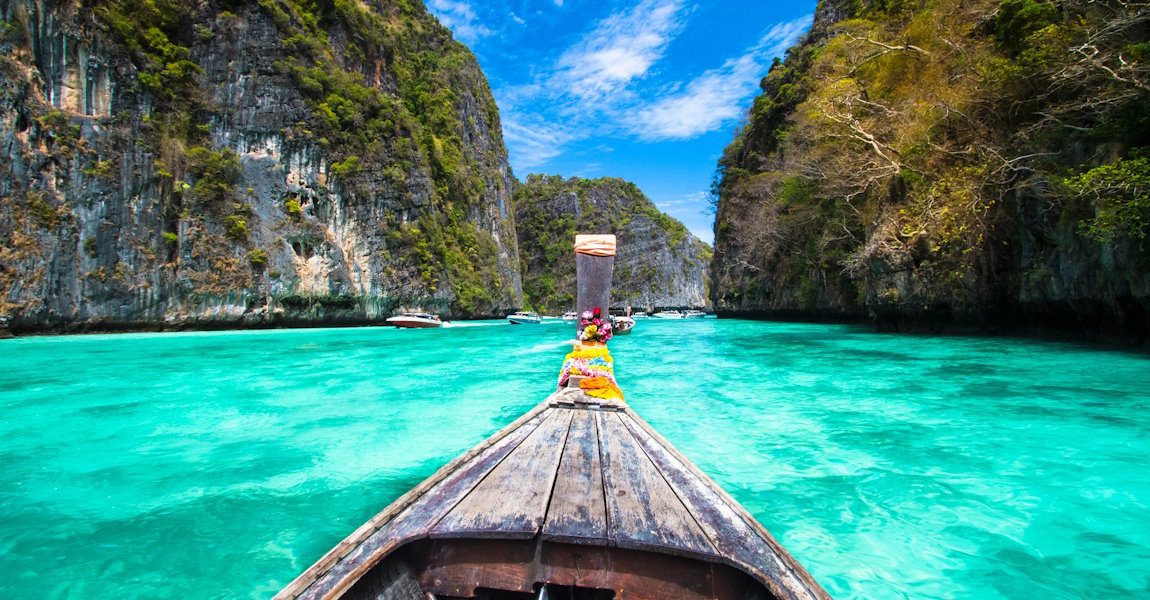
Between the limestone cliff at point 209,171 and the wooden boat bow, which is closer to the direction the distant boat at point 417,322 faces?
the limestone cliff

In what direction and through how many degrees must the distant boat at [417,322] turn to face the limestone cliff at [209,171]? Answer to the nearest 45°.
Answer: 0° — it already faces it

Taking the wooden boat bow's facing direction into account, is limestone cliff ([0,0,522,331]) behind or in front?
in front

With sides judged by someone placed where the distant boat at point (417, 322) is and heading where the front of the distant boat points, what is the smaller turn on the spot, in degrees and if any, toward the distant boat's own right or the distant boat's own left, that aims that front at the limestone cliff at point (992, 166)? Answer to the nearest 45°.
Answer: approximately 135° to the distant boat's own left

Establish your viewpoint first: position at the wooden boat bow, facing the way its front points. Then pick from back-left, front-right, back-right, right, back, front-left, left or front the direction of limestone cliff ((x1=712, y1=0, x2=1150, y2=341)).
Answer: front-right

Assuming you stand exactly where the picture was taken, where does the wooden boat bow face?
facing away from the viewer

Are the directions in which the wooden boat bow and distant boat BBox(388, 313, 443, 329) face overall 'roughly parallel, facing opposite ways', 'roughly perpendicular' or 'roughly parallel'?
roughly perpendicular

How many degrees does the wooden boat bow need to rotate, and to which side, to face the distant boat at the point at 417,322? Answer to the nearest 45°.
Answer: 0° — it already faces it

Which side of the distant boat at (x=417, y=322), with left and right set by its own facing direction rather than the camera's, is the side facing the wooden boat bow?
left

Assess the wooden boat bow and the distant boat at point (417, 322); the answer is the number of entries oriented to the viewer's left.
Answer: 1

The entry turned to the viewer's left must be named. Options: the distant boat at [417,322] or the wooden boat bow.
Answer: the distant boat

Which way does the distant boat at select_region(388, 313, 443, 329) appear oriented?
to the viewer's left
